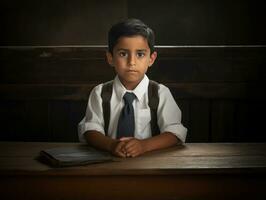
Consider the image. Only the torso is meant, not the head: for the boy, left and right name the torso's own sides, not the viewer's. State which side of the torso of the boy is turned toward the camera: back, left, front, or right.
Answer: front
